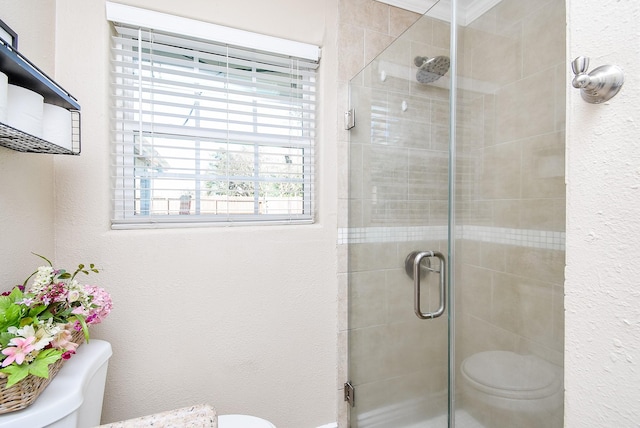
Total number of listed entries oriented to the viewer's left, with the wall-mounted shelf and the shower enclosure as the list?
0

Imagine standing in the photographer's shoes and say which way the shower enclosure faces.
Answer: facing the viewer

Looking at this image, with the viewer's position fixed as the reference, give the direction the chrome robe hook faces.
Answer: facing the viewer and to the left of the viewer

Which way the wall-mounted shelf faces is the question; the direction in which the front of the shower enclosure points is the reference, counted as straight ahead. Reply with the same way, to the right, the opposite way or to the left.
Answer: to the left

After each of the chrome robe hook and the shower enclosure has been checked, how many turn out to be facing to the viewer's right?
0

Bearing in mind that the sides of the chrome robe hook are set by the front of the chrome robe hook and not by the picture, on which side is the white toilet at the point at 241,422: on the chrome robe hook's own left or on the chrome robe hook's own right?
on the chrome robe hook's own right

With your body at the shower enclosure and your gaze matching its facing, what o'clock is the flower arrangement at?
The flower arrangement is roughly at 2 o'clock from the shower enclosure.

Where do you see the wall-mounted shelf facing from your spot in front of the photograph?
facing the viewer and to the right of the viewer

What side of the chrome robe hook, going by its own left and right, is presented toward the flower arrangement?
front

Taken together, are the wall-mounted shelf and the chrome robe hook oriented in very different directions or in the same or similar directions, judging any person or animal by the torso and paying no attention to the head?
very different directions

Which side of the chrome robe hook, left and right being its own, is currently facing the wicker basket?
front

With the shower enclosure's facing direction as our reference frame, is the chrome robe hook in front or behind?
in front
